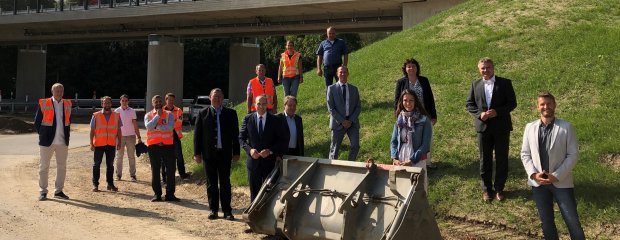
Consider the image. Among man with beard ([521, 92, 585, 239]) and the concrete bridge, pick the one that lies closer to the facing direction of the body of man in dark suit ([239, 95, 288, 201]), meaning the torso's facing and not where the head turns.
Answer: the man with beard

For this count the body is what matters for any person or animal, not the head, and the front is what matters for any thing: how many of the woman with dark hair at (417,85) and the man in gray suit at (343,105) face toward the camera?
2

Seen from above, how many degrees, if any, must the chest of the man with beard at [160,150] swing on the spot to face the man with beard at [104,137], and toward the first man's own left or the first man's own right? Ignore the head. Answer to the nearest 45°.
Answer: approximately 135° to the first man's own right

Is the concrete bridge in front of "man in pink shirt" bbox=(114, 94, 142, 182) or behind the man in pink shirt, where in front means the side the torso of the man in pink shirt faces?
behind

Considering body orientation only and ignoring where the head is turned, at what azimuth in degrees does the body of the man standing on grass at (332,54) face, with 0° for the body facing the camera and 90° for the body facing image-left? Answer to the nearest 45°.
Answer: approximately 0°
